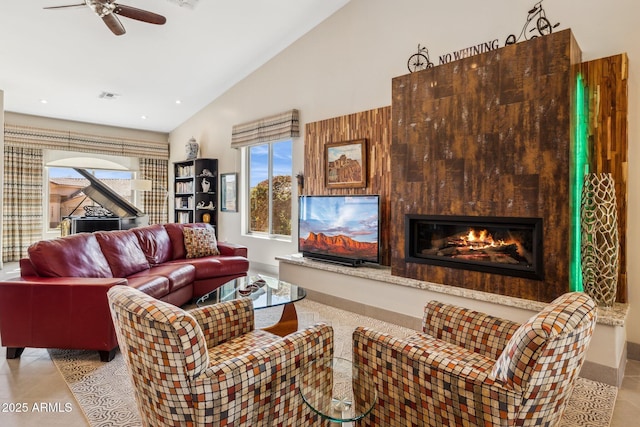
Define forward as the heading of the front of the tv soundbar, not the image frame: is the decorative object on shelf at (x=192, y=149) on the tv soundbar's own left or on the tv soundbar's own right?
on the tv soundbar's own right

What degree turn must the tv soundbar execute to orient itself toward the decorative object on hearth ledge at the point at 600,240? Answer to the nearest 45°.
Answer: approximately 90° to its left

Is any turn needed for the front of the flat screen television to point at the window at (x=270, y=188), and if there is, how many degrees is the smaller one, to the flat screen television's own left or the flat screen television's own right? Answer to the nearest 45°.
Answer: approximately 90° to the flat screen television's own right

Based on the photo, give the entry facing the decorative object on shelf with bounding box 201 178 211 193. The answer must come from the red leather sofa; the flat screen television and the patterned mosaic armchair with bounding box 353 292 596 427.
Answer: the patterned mosaic armchair

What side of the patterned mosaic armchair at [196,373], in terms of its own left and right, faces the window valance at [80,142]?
left

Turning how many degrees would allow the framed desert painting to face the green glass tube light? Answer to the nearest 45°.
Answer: approximately 90° to its left

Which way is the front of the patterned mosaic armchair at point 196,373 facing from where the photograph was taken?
facing away from the viewer and to the right of the viewer

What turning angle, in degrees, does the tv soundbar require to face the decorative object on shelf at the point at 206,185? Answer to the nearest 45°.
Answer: approximately 90° to its right
